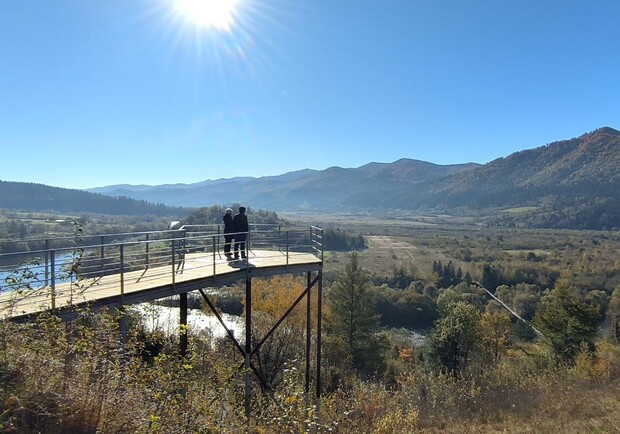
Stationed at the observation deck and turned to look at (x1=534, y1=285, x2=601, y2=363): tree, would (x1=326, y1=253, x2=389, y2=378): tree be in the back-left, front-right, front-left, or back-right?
front-left

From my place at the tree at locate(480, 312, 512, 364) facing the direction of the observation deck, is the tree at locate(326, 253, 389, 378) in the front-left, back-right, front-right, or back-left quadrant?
front-right

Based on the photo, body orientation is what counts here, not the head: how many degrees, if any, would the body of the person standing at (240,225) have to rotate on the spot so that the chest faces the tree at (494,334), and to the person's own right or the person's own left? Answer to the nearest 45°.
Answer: approximately 45° to the person's own right

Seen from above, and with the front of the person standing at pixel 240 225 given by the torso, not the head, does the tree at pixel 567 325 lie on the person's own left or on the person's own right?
on the person's own right

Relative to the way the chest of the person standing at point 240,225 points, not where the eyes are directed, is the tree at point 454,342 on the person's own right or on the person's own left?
on the person's own right

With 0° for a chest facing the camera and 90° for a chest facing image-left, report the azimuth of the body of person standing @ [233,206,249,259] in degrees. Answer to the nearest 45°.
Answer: approximately 180°
